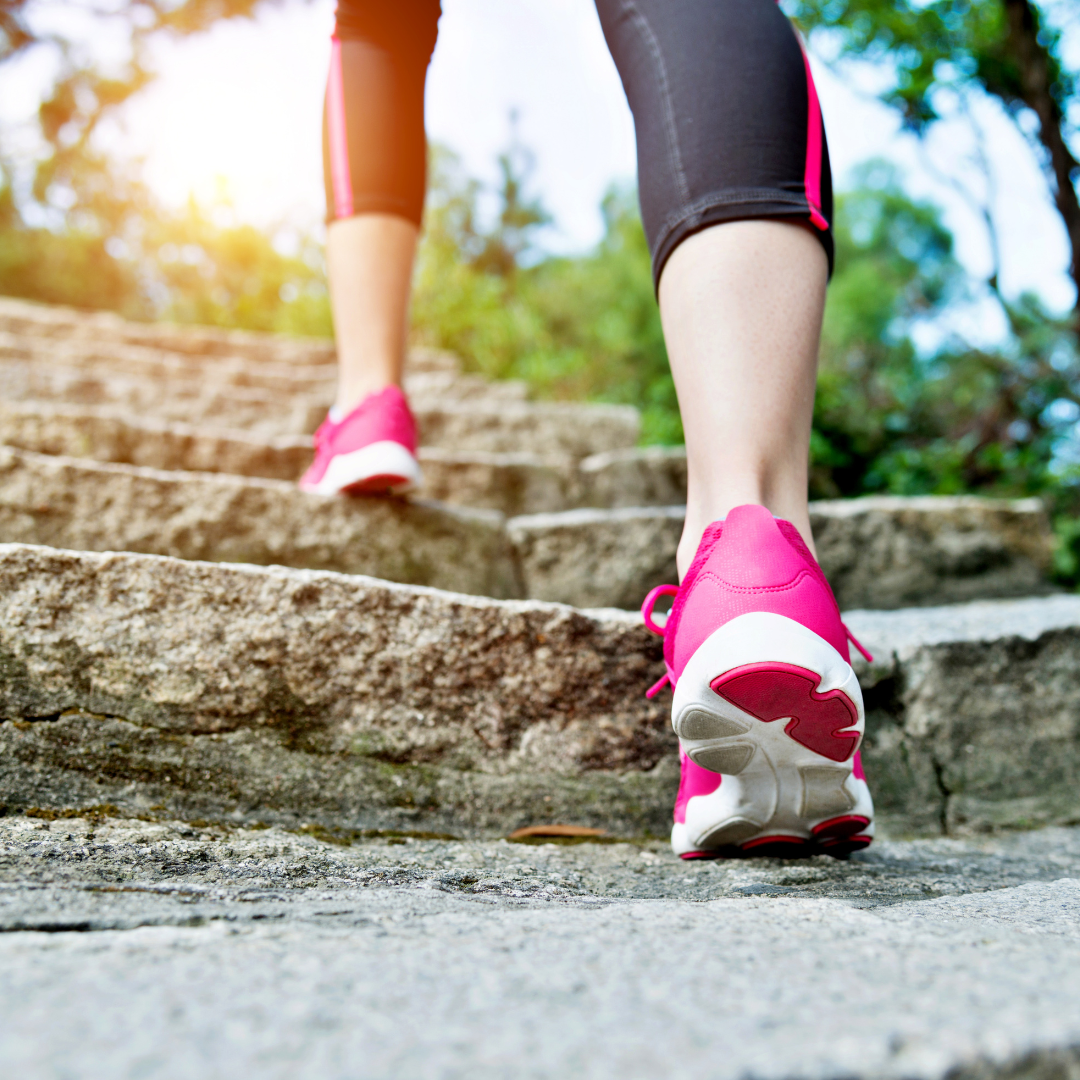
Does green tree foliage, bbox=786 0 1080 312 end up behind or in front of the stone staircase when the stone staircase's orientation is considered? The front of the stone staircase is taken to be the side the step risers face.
behind

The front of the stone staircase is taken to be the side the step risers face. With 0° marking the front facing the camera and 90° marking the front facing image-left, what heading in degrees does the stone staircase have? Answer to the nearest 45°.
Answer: approximately 0°
